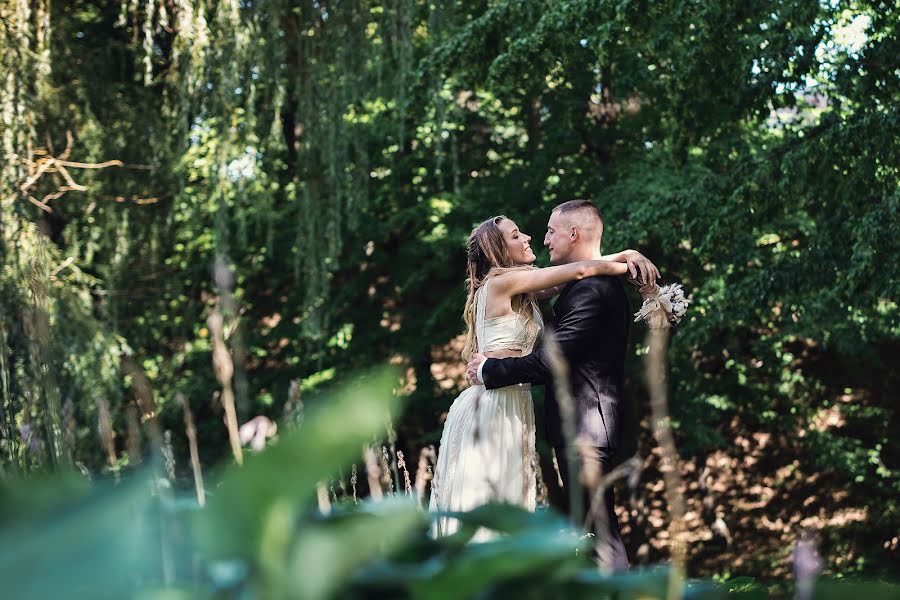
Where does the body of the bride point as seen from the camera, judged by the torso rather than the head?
to the viewer's right

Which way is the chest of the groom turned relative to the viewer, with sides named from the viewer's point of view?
facing to the left of the viewer

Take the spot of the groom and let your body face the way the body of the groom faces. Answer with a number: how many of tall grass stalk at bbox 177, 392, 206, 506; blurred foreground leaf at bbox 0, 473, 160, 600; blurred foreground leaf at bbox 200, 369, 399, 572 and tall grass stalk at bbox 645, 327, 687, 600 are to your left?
4

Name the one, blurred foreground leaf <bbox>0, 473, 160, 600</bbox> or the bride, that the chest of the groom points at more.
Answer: the bride

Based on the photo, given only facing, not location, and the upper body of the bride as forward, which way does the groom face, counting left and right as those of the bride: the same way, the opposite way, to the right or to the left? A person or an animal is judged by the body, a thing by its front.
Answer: the opposite way

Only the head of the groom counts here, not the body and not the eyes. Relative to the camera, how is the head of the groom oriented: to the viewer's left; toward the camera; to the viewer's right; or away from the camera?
to the viewer's left

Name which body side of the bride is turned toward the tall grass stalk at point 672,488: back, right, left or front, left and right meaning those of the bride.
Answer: right

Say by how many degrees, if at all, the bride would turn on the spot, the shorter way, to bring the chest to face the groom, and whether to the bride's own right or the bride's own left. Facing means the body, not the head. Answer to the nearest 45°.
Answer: approximately 45° to the bride's own right

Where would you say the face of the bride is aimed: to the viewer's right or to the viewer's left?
to the viewer's right

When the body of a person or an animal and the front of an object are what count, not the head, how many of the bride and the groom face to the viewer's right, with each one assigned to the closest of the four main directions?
1

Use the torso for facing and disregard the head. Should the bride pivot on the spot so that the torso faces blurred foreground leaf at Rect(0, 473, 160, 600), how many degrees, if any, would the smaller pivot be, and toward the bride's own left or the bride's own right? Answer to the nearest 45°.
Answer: approximately 90° to the bride's own right
